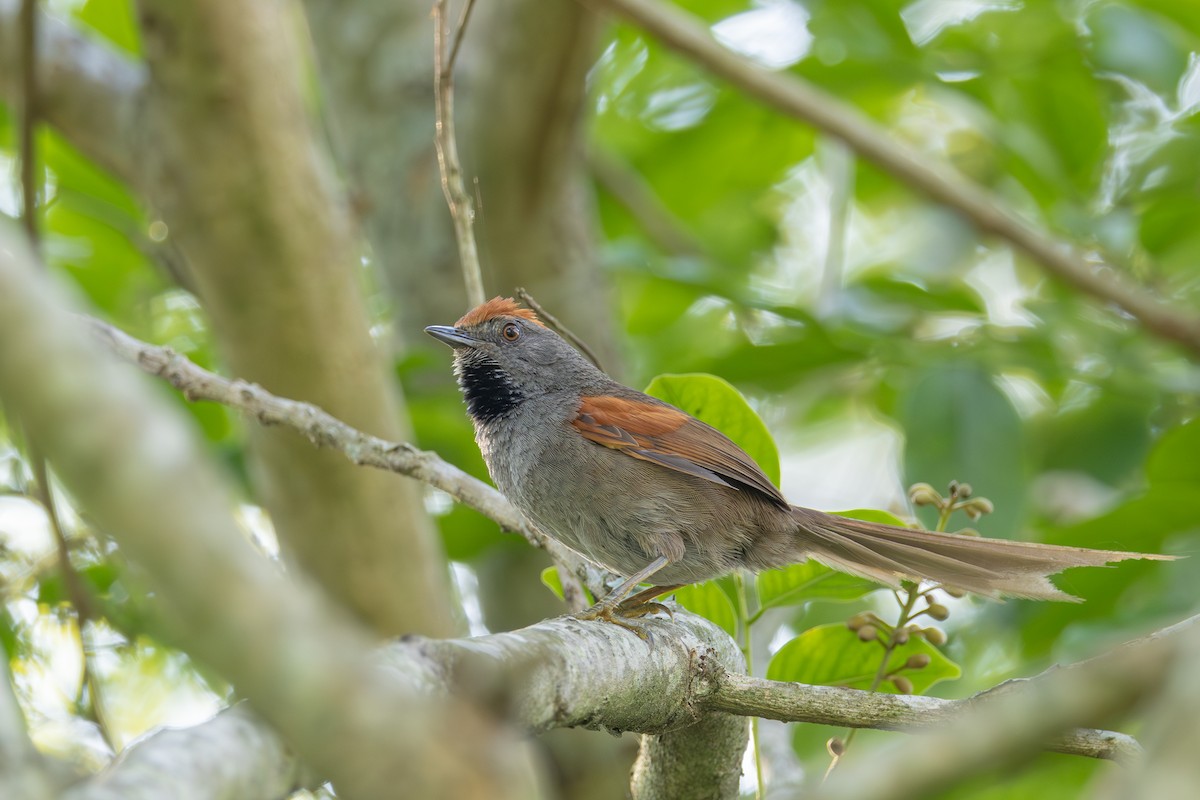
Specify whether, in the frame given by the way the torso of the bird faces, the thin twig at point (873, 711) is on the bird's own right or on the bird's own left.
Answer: on the bird's own left

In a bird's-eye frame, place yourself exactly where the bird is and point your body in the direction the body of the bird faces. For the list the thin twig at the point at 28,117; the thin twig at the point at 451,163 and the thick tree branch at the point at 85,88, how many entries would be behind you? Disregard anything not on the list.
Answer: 0

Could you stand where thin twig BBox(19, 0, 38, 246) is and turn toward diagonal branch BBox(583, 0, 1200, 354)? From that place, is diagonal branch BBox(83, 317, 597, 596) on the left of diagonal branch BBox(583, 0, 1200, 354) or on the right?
right

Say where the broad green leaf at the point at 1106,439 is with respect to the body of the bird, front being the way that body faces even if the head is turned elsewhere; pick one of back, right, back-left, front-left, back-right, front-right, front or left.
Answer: back-right

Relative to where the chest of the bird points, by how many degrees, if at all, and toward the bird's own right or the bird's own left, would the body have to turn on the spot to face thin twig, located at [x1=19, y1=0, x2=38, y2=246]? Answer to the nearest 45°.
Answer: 0° — it already faces it

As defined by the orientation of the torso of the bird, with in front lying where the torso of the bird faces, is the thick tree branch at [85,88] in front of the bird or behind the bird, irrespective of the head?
in front

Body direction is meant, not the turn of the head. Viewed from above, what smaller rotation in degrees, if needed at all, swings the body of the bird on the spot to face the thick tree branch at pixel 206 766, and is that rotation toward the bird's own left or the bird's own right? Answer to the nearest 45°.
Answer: approximately 90° to the bird's own left

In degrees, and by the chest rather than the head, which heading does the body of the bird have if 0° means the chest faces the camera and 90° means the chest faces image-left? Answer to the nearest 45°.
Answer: approximately 90°

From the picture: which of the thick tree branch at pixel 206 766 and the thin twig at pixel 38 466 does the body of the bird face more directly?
the thin twig

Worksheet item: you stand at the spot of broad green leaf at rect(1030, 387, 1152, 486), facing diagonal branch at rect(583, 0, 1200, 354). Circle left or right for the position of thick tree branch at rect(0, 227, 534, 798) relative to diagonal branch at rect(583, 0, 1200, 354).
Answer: left

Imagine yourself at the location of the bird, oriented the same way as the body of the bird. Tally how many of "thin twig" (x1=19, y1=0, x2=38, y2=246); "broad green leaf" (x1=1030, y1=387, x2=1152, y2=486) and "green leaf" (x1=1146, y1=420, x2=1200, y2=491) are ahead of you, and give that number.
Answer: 1

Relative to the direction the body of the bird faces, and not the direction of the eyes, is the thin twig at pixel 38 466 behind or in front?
in front
